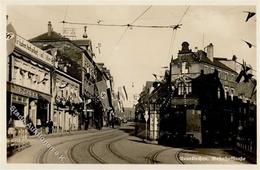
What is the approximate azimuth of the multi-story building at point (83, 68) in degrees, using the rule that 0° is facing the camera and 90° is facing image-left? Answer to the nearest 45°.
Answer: approximately 315°

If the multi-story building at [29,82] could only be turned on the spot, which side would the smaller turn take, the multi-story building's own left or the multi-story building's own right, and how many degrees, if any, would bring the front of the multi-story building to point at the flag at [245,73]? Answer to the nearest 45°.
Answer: approximately 45° to the multi-story building's own left

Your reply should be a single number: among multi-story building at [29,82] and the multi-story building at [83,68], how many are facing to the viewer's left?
0

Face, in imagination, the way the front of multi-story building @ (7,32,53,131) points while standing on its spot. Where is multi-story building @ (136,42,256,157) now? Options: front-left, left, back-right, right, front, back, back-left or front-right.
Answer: front-left

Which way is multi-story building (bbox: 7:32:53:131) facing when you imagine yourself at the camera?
facing the viewer and to the right of the viewer
